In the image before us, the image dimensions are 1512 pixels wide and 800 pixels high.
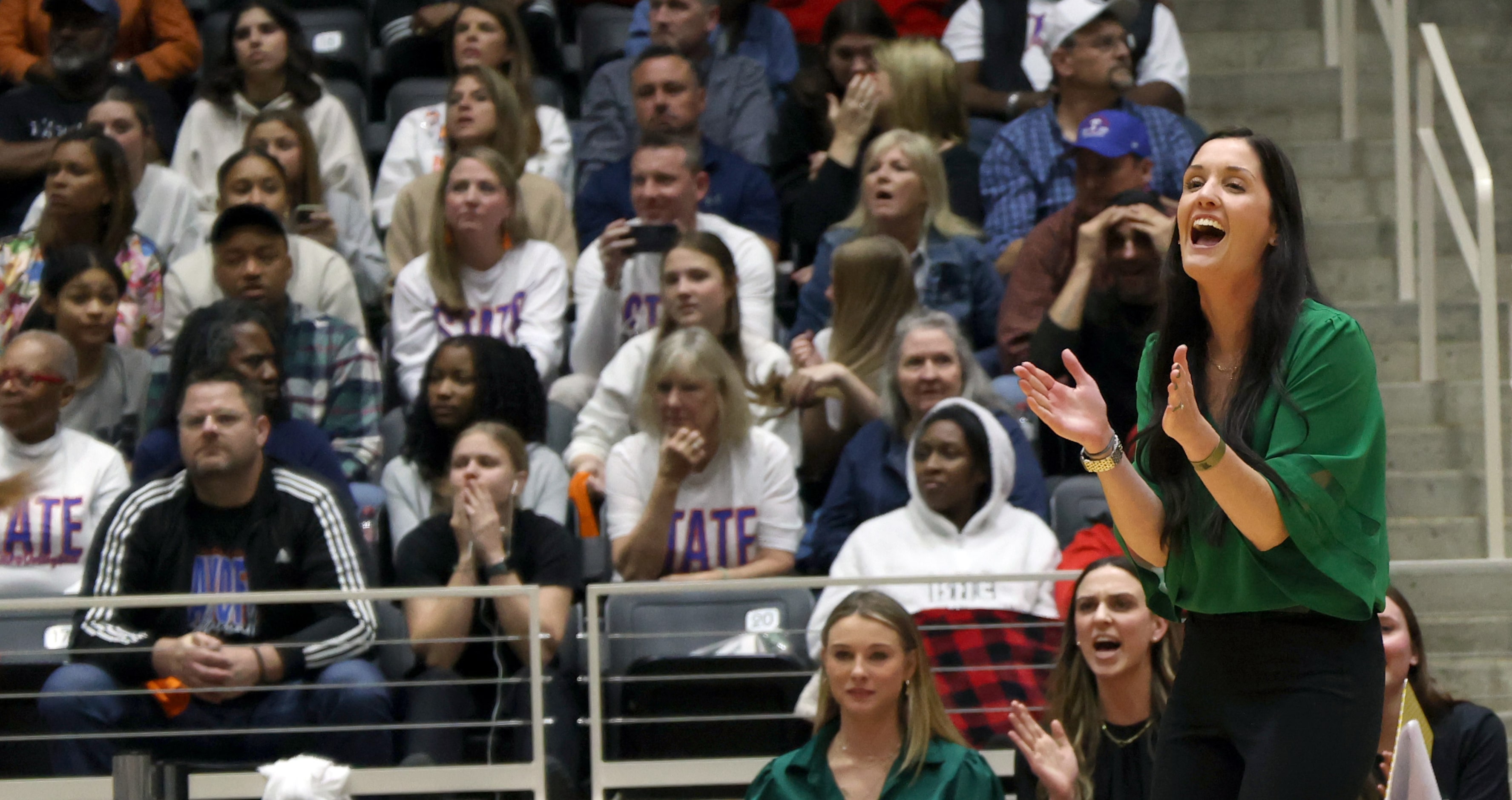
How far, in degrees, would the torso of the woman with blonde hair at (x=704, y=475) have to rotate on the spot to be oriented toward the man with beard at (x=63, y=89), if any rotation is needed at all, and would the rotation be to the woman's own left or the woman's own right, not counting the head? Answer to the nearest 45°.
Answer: approximately 135° to the woman's own right

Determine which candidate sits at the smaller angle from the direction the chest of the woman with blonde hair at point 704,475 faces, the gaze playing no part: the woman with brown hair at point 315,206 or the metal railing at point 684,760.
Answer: the metal railing

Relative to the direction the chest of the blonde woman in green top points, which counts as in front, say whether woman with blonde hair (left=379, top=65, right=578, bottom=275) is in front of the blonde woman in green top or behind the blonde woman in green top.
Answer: behind

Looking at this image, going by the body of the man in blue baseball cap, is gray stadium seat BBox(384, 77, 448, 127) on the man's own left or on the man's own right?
on the man's own right

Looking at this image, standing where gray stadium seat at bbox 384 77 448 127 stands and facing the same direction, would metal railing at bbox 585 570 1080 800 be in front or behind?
in front

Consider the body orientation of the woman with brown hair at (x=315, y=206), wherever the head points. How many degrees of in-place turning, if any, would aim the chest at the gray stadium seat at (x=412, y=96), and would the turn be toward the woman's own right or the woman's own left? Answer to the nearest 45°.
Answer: approximately 135° to the woman's own left

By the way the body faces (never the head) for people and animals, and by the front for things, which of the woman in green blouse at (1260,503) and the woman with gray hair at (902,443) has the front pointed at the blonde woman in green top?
the woman with gray hair
